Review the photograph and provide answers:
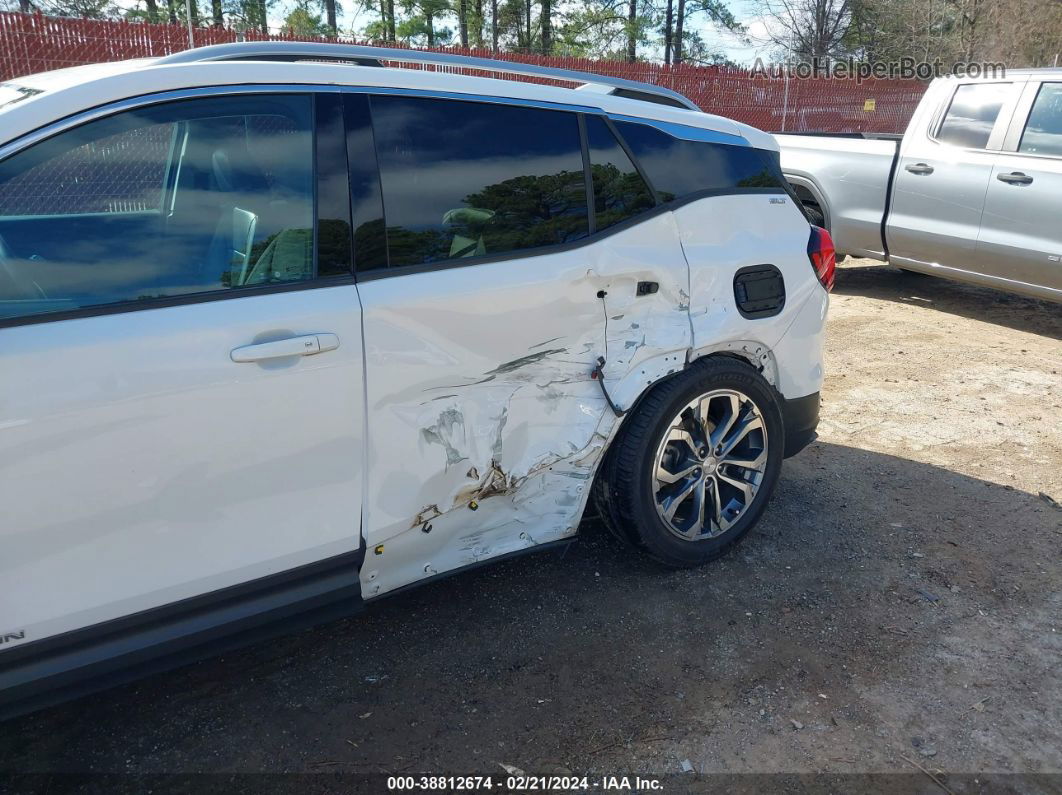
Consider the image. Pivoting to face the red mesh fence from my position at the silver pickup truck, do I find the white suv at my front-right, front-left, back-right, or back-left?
back-left

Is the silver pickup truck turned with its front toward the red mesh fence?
no

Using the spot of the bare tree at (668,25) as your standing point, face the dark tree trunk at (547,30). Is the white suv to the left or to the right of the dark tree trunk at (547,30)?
left

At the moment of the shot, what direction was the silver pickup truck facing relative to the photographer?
facing the viewer and to the right of the viewer

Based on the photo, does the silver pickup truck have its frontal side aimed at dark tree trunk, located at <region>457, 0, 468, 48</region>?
no

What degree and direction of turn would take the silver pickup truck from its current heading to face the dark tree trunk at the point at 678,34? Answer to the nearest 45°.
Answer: approximately 135° to its left

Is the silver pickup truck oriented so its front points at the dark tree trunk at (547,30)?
no

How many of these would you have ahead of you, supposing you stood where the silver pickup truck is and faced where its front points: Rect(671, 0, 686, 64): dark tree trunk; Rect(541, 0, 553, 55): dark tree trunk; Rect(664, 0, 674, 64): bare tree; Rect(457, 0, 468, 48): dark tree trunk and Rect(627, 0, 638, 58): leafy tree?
0

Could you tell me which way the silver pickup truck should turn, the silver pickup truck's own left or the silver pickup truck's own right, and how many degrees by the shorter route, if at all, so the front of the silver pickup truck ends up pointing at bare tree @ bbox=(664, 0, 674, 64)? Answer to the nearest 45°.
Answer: approximately 135° to the silver pickup truck's own left

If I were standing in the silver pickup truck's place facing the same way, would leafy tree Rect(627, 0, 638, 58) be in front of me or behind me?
behind

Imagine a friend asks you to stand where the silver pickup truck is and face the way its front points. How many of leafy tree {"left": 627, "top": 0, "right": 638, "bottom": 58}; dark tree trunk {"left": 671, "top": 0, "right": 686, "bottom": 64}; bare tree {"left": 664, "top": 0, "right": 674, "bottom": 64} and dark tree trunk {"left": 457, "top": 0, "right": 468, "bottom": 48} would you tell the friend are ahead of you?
0
